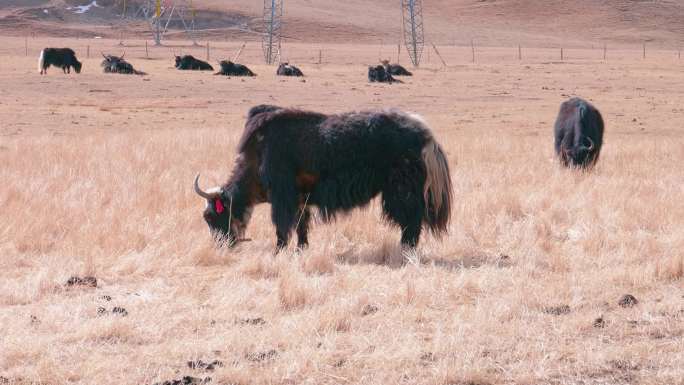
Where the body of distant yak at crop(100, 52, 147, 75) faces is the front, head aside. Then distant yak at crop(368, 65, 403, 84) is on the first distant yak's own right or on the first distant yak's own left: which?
on the first distant yak's own left

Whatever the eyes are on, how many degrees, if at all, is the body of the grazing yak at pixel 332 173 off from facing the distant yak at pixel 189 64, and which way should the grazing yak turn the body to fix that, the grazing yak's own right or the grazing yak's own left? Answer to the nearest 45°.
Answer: approximately 90° to the grazing yak's own right

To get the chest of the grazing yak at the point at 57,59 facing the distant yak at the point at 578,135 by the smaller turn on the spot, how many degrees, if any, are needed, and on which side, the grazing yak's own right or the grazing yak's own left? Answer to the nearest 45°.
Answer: approximately 90° to the grazing yak's own right

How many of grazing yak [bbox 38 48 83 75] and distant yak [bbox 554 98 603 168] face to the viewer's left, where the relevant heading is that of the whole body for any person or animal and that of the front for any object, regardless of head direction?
0

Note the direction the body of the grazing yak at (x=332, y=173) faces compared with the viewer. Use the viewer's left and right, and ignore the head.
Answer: facing to the left of the viewer

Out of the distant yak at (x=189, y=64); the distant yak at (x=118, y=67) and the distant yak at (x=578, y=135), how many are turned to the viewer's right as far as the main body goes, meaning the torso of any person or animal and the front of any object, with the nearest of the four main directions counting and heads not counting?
0

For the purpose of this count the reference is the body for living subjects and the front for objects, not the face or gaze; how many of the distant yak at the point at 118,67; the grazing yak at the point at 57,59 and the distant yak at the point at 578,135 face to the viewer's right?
1

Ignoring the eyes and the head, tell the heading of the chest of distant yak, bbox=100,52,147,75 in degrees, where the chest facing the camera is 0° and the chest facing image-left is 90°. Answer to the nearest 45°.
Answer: approximately 45°

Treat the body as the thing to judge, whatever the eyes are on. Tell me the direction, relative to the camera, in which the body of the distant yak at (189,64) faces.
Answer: to the viewer's left

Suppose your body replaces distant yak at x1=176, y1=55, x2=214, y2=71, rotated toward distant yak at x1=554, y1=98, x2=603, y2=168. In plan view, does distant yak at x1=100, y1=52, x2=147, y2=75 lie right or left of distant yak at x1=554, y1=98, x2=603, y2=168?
right

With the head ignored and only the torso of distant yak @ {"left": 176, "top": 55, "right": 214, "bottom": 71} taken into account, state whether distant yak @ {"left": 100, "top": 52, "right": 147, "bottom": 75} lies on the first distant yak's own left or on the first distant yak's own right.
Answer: on the first distant yak's own left

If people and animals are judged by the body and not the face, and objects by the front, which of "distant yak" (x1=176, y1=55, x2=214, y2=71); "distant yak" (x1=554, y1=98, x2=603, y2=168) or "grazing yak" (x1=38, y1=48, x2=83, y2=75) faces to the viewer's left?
"distant yak" (x1=176, y1=55, x2=214, y2=71)

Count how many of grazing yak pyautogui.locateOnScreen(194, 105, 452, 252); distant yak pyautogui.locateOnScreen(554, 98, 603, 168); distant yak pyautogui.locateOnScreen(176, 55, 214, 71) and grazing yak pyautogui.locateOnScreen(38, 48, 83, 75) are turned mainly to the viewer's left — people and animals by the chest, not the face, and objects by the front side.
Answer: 2

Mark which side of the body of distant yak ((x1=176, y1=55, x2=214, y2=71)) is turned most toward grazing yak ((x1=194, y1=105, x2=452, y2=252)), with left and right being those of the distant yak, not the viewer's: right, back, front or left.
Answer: left

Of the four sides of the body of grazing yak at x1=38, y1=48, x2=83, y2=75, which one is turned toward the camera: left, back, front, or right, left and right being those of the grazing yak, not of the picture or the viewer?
right

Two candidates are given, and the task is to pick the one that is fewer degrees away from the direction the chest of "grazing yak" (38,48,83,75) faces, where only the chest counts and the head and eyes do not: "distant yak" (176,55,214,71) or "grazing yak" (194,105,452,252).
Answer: the distant yak
